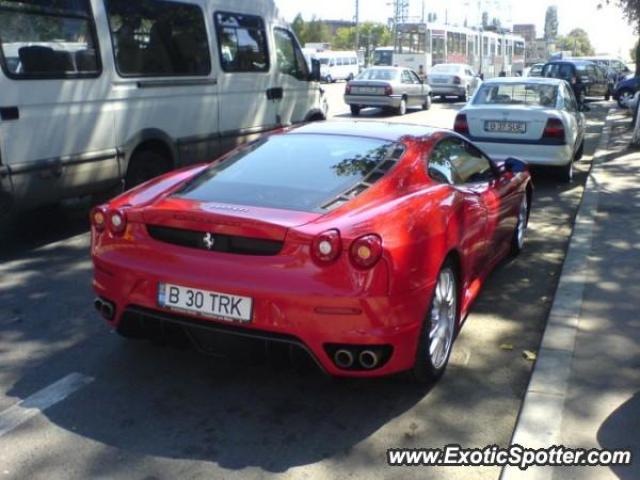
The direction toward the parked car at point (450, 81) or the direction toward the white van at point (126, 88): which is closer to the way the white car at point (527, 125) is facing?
the parked car

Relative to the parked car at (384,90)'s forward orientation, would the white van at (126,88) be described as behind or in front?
behind

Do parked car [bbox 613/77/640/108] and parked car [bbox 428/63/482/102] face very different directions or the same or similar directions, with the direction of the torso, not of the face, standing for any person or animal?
very different directions

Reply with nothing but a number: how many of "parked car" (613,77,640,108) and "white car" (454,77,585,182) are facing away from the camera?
1

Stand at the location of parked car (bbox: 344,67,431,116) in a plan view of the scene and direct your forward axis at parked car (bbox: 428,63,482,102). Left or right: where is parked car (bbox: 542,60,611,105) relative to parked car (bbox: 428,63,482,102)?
right

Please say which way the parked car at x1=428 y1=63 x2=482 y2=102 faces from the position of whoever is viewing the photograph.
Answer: facing away from the viewer and to the right of the viewer

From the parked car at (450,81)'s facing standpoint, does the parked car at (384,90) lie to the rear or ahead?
to the rear

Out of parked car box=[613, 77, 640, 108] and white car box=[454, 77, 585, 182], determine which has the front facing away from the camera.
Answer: the white car

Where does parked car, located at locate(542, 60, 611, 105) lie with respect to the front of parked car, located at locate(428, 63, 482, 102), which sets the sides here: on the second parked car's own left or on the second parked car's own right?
on the second parked car's own right

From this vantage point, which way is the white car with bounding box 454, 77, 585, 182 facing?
away from the camera

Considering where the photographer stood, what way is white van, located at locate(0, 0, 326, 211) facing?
facing away from the viewer and to the right of the viewer
